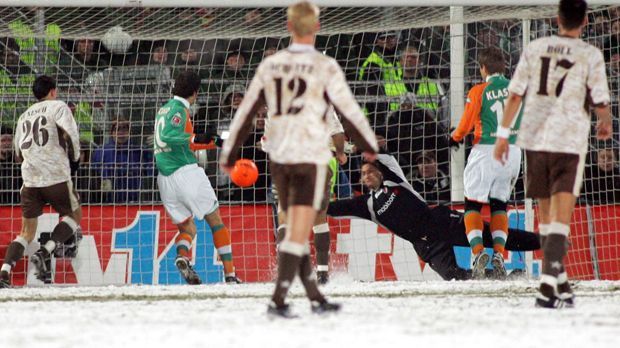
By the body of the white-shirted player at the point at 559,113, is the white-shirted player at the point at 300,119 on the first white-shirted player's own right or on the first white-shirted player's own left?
on the first white-shirted player's own left

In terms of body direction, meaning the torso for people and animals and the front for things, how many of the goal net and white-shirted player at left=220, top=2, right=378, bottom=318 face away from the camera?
1

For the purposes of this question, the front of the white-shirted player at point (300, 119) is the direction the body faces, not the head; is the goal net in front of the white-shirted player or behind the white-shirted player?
in front

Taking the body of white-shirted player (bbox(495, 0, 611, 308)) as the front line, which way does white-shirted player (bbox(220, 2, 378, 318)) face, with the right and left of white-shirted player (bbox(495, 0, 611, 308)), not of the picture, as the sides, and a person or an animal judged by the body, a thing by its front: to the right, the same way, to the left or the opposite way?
the same way

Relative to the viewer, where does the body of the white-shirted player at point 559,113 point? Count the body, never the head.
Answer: away from the camera

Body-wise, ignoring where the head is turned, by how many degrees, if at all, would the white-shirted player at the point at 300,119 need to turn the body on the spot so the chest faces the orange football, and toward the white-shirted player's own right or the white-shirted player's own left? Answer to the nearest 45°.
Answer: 0° — they already face it

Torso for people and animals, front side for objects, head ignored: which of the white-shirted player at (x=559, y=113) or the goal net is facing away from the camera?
the white-shirted player

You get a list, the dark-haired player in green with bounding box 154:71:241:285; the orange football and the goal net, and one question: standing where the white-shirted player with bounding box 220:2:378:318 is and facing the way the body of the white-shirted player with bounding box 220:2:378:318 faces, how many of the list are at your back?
0

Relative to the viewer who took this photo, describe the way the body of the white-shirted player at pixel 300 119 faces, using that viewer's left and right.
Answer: facing away from the viewer

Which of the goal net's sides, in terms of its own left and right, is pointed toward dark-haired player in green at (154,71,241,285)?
front

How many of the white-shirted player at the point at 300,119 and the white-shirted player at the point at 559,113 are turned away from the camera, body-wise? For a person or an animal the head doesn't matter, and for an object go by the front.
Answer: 2

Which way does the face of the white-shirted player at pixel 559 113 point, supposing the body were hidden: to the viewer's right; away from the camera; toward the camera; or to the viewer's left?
away from the camera

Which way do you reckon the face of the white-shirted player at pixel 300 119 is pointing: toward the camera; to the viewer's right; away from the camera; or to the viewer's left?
away from the camera

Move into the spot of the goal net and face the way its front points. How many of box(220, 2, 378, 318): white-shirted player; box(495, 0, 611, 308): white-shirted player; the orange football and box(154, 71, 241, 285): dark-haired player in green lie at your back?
0

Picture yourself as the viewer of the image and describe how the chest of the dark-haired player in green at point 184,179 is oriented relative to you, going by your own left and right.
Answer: facing away from the viewer and to the right of the viewer

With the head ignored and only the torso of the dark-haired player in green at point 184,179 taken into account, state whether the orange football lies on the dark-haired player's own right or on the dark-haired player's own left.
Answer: on the dark-haired player's own right

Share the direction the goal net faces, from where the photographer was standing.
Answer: facing the viewer
